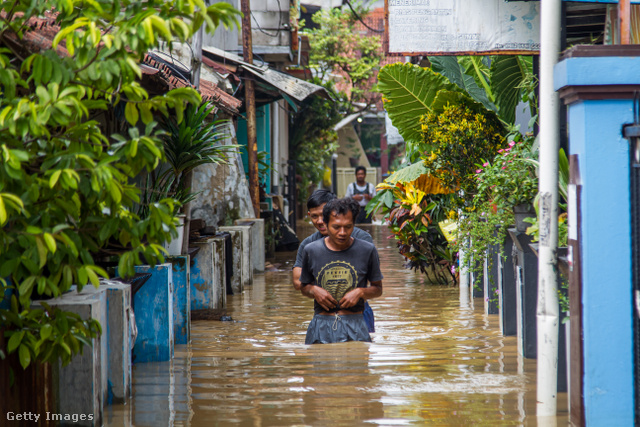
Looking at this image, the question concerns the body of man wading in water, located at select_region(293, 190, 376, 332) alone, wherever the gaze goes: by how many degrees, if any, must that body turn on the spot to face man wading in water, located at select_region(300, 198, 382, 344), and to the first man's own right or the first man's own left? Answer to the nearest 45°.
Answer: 0° — they already face them

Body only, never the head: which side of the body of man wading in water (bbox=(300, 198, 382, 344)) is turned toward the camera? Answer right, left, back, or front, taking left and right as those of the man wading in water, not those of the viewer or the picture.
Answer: front

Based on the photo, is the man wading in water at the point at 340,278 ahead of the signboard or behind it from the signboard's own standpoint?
ahead

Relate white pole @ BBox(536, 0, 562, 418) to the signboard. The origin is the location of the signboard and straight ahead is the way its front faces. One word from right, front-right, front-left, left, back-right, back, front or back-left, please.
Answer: front

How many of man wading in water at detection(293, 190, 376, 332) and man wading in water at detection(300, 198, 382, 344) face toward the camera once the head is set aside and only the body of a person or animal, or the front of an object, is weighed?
2

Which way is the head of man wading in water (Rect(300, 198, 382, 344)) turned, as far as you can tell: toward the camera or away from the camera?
toward the camera

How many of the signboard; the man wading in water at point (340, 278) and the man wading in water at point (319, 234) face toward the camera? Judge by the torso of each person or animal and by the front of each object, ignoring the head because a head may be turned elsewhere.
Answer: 3

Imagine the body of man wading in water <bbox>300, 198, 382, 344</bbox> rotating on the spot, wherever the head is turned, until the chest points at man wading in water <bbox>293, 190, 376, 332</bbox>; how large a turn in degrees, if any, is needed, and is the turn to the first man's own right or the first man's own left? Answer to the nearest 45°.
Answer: approximately 180°

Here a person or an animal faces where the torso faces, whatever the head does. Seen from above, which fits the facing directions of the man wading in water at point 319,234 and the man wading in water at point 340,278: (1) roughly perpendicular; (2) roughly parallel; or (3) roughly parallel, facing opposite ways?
roughly parallel

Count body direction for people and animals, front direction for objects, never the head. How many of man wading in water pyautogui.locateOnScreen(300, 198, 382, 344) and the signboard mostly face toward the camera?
2

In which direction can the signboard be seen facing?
toward the camera

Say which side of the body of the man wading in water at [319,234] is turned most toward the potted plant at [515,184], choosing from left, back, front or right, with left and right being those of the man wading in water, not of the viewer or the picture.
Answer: left

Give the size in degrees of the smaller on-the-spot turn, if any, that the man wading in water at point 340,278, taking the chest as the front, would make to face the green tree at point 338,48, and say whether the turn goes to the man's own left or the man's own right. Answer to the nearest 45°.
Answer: approximately 180°
